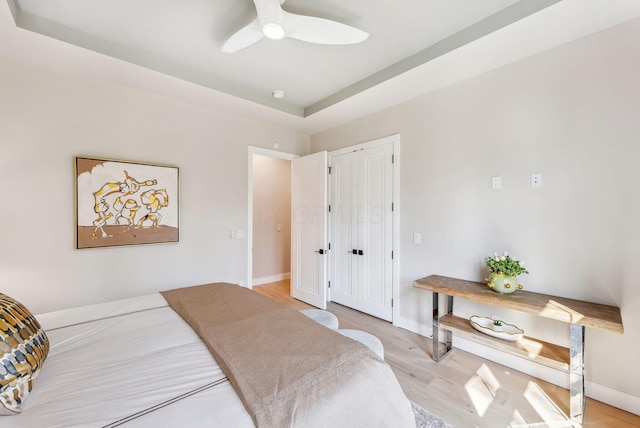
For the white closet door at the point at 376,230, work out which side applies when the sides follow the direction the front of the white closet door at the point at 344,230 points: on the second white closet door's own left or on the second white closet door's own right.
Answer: on the second white closet door's own left

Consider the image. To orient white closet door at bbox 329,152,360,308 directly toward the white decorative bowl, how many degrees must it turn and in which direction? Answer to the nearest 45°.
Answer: approximately 90° to its left

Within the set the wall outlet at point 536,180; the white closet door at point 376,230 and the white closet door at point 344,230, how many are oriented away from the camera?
0

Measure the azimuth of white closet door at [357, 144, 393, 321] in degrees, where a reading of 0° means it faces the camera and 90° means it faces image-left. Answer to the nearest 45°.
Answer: approximately 45°

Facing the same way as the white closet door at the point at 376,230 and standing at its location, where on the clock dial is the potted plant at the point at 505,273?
The potted plant is roughly at 9 o'clock from the white closet door.

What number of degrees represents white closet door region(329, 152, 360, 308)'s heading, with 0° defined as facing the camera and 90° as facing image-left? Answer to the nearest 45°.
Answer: approximately 45°
